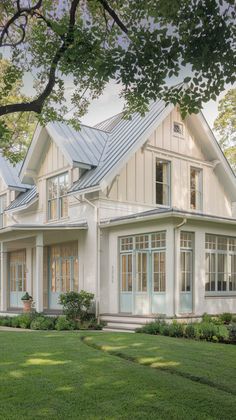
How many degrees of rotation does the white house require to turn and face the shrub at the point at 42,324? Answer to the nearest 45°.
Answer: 0° — it already faces it

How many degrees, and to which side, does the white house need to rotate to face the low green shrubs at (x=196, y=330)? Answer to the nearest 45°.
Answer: approximately 45° to its left

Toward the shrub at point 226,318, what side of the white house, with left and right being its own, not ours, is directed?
left

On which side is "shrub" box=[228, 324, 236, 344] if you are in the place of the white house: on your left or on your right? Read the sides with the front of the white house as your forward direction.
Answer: on your left

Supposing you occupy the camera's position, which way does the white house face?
facing the viewer and to the left of the viewer

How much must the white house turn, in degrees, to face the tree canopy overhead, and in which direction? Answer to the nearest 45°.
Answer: approximately 45° to its left
